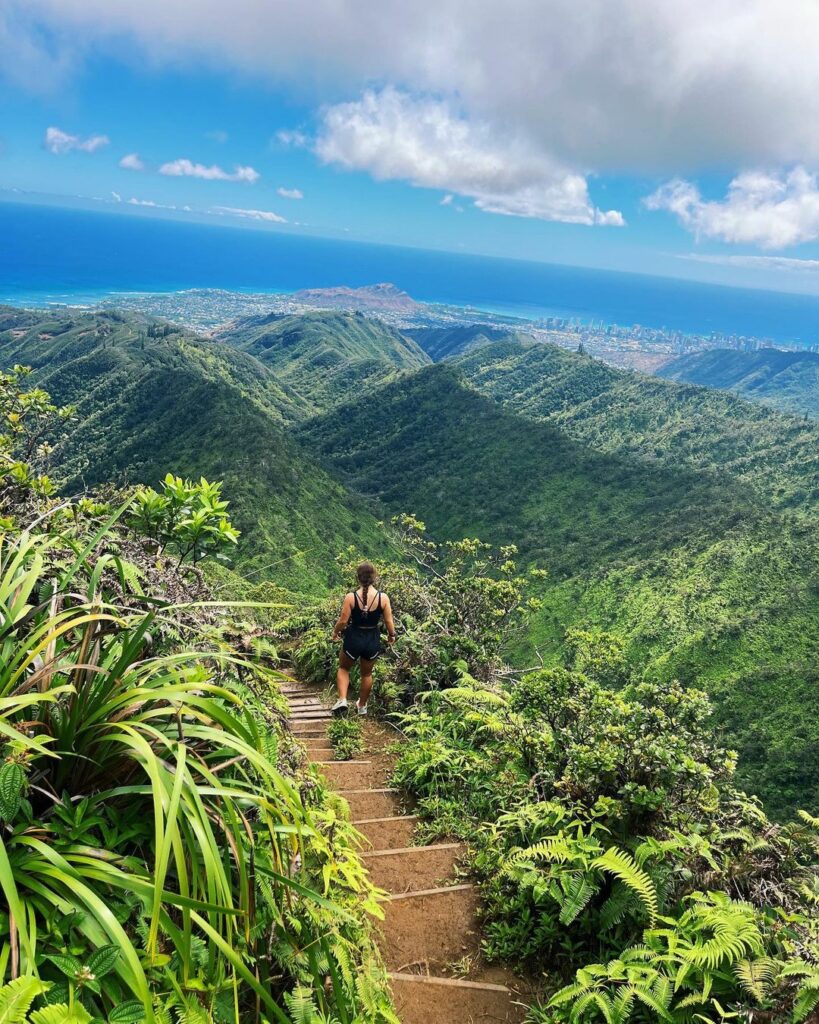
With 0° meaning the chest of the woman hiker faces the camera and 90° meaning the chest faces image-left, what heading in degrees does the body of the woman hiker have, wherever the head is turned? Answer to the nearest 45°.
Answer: approximately 180°

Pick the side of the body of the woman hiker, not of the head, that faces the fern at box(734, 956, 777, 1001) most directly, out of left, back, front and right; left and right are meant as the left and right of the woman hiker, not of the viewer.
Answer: back

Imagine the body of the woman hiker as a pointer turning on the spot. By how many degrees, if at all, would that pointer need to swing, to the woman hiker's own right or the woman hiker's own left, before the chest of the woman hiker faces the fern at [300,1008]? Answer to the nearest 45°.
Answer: approximately 180°

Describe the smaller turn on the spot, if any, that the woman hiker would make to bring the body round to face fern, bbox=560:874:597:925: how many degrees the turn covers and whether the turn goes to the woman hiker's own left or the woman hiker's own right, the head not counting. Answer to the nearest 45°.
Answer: approximately 180°
